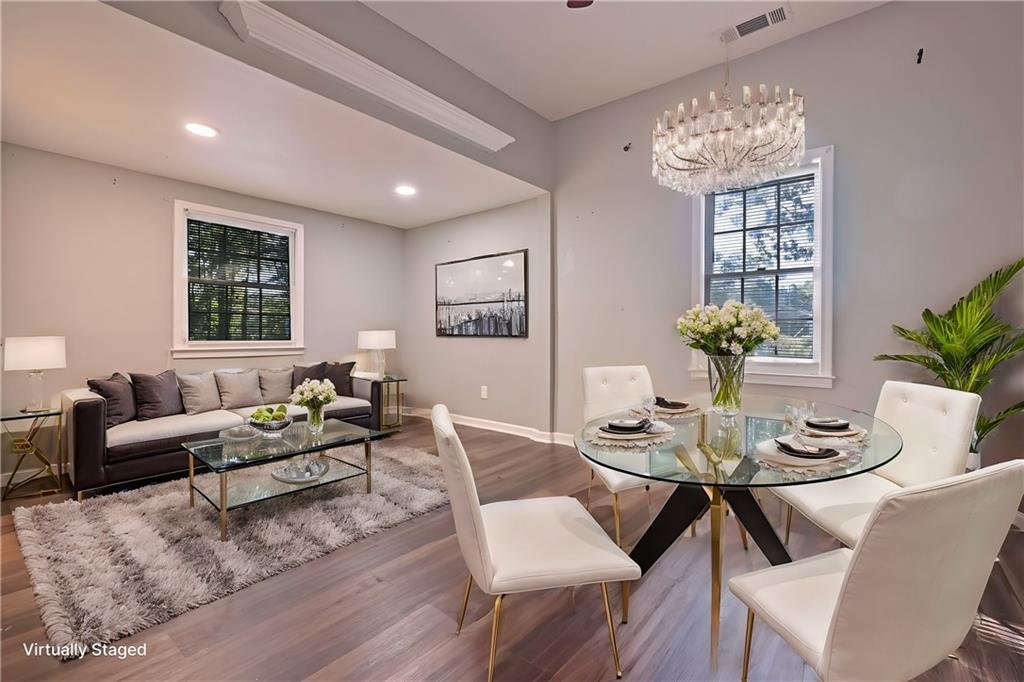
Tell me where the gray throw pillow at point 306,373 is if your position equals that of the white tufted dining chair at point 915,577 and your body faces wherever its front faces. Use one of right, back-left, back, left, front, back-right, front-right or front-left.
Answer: front-left

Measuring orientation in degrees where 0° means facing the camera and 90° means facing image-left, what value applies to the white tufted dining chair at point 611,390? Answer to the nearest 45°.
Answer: approximately 315°

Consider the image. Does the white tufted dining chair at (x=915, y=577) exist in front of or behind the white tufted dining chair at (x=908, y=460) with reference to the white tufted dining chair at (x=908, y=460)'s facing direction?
in front

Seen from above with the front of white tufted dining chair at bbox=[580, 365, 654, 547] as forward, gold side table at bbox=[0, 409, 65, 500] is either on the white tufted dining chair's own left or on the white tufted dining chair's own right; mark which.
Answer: on the white tufted dining chair's own right

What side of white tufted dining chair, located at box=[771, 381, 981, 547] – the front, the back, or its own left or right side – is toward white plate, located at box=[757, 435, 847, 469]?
front

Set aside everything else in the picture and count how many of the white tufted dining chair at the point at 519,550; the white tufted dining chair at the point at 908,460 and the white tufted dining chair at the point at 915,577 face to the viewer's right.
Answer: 1

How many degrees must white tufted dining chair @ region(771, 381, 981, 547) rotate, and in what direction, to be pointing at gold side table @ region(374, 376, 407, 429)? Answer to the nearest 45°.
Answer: approximately 45° to its right

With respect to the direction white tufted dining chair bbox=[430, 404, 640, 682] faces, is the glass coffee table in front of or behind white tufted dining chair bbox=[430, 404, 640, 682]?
behind

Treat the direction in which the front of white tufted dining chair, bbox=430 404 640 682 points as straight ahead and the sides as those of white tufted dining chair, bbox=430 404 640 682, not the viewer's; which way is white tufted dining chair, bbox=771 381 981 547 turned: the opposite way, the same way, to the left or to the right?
the opposite way

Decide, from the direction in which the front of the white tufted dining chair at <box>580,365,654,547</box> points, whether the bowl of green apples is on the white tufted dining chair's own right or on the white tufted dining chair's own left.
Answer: on the white tufted dining chair's own right

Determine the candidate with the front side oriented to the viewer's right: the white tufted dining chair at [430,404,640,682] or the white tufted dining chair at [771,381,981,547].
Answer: the white tufted dining chair at [430,404,640,682]

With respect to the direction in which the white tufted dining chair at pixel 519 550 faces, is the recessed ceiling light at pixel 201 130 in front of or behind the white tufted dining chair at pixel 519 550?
behind

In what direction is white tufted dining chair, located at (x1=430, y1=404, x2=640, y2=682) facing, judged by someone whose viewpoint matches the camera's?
facing to the right of the viewer

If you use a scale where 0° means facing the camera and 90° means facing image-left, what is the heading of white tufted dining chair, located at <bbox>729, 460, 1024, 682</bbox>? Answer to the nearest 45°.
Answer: approximately 135°

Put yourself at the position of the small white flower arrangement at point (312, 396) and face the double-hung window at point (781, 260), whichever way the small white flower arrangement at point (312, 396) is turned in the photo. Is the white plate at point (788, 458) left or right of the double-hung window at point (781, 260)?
right

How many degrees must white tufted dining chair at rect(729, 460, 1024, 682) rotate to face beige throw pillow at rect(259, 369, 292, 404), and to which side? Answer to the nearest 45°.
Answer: approximately 45° to its left

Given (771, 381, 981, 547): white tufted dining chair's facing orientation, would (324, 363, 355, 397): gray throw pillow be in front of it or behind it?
in front
